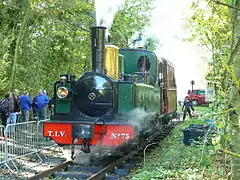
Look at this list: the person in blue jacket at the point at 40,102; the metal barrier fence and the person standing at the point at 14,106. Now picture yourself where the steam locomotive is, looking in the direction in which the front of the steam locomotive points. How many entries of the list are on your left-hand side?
0

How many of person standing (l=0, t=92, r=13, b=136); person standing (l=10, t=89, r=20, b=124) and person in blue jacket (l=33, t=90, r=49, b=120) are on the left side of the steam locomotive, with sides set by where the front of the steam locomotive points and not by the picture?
0

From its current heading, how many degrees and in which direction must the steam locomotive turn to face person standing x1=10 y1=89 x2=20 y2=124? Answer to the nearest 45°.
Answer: approximately 90° to its right

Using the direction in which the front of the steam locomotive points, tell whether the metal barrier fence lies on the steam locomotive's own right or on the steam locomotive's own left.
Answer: on the steam locomotive's own right

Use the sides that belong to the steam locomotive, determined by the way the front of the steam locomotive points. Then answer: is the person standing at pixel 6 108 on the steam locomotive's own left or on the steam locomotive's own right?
on the steam locomotive's own right

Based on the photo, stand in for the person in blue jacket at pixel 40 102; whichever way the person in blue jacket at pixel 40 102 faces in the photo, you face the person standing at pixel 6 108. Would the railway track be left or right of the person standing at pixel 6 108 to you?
left

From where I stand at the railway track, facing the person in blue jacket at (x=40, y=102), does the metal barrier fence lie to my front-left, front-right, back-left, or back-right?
front-left

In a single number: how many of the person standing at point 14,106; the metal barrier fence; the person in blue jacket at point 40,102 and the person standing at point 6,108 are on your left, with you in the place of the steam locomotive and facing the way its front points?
0

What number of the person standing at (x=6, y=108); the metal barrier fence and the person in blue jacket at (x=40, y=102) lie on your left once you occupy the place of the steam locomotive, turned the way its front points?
0

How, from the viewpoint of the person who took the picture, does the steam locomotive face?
facing the viewer and to the left of the viewer

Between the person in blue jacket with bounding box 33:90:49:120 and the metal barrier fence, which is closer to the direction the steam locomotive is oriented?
the metal barrier fence

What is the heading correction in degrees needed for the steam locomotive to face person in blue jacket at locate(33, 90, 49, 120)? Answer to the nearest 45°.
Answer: approximately 135° to its right
